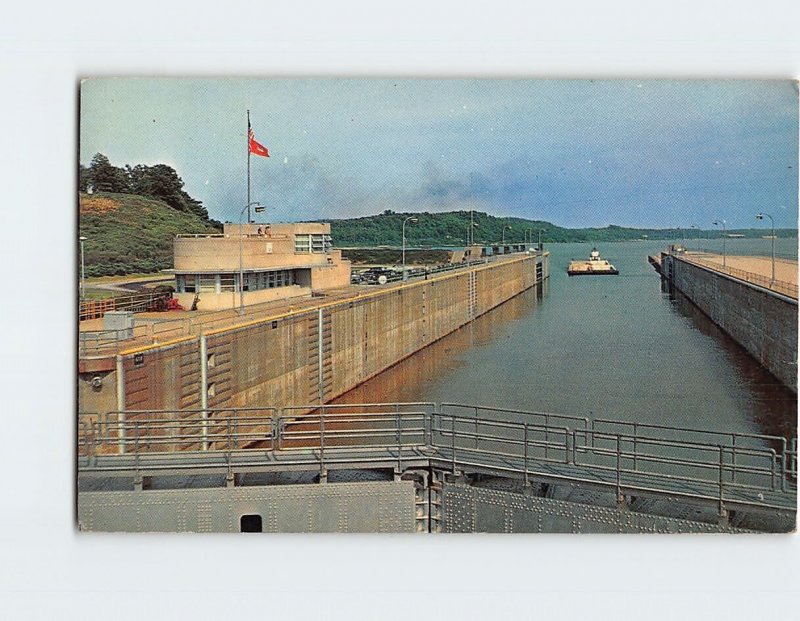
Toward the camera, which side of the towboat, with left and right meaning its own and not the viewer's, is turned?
front

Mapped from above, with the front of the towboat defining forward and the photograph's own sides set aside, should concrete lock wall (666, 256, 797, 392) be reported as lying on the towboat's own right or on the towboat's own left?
on the towboat's own left

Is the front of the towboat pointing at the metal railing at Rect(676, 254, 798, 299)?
no
